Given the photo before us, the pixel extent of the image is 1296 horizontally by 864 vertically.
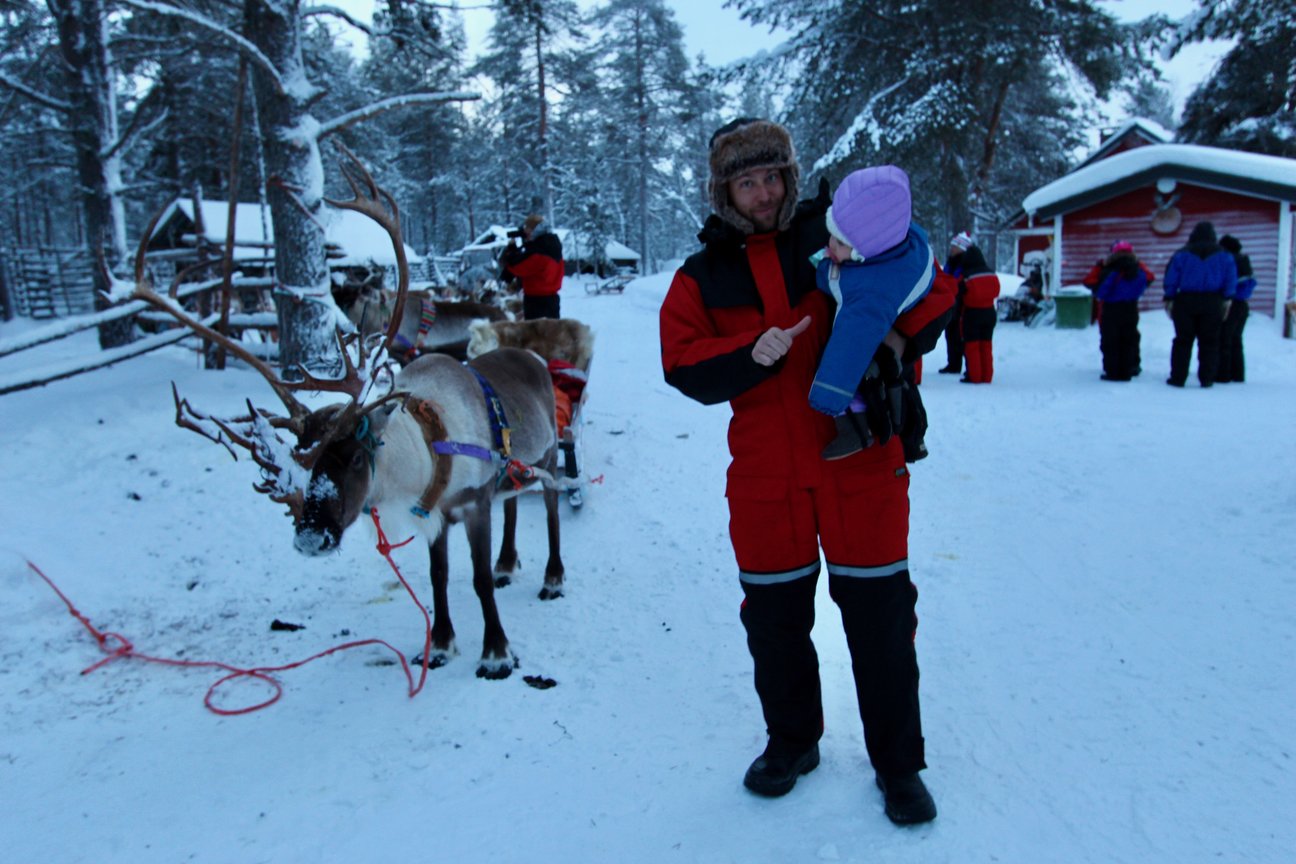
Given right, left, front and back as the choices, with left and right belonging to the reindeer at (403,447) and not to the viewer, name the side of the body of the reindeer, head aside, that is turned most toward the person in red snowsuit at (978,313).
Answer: back

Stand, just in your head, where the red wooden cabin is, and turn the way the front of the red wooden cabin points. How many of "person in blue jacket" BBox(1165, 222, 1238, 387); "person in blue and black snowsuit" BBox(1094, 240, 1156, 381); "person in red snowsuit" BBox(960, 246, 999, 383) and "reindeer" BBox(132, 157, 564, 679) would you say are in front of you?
4

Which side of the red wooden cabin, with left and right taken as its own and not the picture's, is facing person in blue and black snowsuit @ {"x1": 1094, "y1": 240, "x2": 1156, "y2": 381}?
front

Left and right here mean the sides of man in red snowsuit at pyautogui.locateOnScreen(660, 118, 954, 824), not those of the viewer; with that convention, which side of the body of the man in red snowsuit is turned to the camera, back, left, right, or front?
front

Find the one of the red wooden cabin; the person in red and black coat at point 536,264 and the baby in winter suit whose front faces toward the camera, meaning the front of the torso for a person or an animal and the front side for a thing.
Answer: the red wooden cabin

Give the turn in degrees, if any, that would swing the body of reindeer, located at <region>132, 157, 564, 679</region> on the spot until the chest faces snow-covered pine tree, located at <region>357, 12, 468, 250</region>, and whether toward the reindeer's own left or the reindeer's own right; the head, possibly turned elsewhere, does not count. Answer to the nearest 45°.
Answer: approximately 135° to the reindeer's own right

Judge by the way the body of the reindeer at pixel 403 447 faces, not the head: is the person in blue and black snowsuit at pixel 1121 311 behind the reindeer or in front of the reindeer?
behind

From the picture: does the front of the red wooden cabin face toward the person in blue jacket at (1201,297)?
yes

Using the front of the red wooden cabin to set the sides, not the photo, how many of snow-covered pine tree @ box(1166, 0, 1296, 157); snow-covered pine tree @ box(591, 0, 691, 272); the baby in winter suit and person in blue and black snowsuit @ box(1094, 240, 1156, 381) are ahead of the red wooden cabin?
2

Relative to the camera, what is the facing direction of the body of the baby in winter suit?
to the viewer's left

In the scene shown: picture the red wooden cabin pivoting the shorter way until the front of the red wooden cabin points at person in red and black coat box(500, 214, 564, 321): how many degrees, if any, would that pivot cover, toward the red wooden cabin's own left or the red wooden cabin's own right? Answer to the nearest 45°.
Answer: approximately 45° to the red wooden cabin's own right
